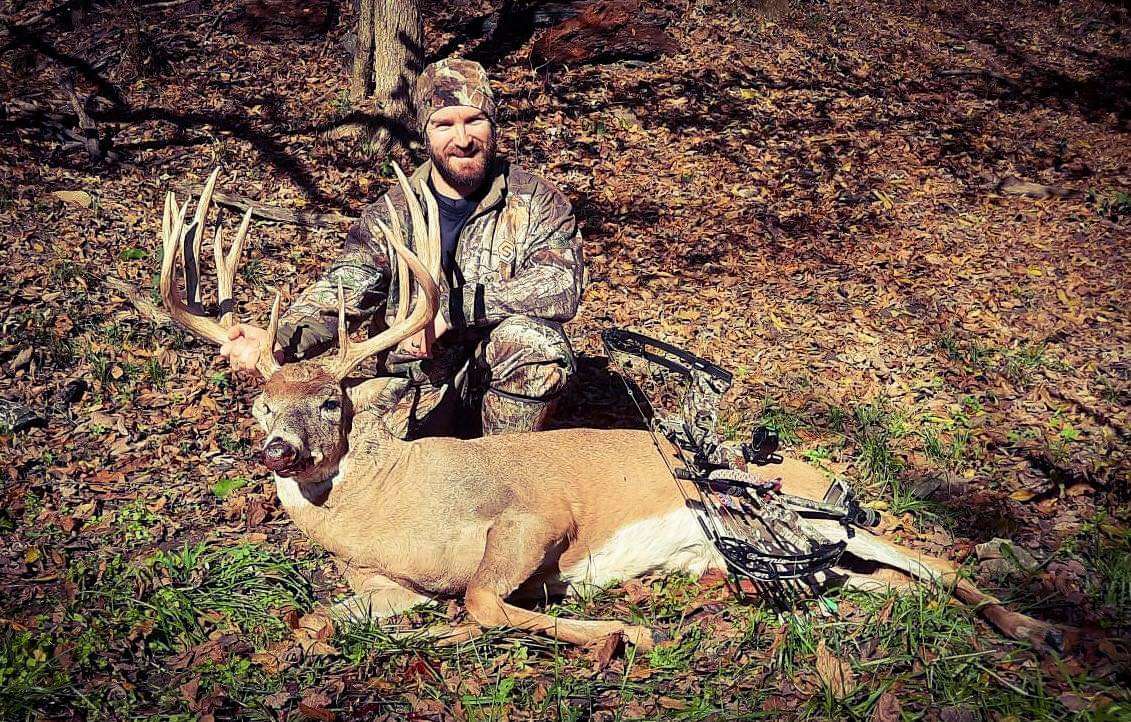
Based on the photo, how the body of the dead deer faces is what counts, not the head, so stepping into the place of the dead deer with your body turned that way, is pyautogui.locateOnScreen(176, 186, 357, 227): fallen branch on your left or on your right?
on your right

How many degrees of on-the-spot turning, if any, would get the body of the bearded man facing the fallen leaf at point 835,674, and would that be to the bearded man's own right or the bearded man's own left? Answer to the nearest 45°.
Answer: approximately 45° to the bearded man's own left

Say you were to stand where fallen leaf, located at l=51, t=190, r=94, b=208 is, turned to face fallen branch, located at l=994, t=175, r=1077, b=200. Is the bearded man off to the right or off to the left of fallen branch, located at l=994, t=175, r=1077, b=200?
right

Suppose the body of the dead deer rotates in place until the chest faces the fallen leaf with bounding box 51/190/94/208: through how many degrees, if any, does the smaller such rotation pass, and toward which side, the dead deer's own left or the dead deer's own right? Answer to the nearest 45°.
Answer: approximately 45° to the dead deer's own right

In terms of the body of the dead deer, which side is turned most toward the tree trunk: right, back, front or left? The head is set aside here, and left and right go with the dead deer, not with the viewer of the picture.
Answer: right

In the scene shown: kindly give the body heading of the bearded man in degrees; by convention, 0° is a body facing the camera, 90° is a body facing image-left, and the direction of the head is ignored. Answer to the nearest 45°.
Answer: approximately 0°

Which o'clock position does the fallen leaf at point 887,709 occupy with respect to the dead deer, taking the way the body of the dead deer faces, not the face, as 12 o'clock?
The fallen leaf is roughly at 7 o'clock from the dead deer.

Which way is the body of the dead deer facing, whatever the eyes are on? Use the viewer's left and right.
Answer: facing to the left of the viewer
